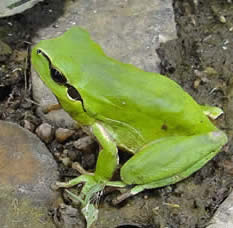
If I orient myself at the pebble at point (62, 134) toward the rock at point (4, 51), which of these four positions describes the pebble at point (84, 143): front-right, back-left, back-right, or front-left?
back-right

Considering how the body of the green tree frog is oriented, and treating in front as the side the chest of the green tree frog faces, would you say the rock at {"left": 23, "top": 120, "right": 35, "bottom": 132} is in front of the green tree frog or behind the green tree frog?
in front

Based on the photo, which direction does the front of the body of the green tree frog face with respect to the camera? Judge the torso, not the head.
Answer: to the viewer's left

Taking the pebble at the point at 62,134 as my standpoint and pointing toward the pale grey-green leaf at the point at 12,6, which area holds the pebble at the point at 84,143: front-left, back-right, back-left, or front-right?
back-right

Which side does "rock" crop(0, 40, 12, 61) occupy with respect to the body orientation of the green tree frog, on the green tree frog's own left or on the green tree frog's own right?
on the green tree frog's own right

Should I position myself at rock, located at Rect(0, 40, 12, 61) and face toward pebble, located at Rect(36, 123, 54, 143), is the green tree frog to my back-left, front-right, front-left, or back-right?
front-left

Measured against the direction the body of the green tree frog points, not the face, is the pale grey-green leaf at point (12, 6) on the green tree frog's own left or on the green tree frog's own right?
on the green tree frog's own right

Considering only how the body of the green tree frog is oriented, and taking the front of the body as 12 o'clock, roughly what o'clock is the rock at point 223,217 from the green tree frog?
The rock is roughly at 8 o'clock from the green tree frog.
